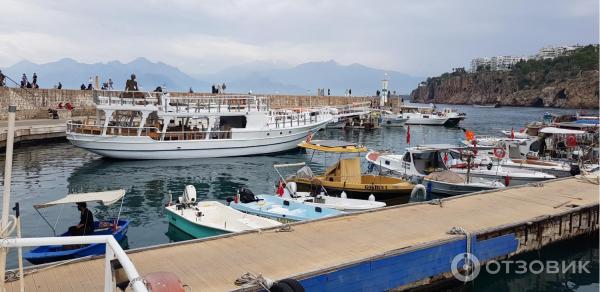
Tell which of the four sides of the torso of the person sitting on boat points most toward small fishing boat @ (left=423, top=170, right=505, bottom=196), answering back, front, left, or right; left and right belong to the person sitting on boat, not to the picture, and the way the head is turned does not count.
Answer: back

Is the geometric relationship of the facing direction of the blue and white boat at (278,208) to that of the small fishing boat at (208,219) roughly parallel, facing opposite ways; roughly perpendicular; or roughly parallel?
roughly parallel

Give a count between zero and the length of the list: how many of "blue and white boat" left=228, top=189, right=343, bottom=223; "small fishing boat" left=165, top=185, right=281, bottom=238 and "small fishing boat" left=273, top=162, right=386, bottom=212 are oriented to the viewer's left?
0

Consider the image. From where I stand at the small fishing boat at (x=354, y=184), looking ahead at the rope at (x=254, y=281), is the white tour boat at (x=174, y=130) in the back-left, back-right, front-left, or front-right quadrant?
back-right

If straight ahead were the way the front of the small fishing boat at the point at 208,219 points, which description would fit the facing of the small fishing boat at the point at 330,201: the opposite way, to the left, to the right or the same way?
the same way

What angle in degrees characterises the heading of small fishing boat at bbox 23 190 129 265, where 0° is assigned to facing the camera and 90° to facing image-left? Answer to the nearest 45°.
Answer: approximately 45°

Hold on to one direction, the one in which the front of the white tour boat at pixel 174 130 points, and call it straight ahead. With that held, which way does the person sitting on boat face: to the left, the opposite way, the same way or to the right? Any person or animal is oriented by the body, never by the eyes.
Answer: the opposite way
